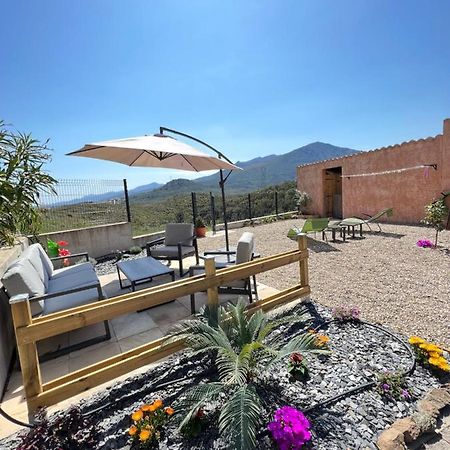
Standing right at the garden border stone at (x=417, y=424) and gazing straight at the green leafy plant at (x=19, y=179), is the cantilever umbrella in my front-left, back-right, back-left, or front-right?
front-right

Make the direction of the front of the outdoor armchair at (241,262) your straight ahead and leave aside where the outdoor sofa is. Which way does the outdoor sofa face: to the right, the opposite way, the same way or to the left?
the opposite way

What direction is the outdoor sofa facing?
to the viewer's right

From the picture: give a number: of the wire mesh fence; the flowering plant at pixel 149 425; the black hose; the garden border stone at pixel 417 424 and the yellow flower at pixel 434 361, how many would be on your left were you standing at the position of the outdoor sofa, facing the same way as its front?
1

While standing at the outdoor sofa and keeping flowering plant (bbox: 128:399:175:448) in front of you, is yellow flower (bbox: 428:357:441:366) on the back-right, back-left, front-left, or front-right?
front-left

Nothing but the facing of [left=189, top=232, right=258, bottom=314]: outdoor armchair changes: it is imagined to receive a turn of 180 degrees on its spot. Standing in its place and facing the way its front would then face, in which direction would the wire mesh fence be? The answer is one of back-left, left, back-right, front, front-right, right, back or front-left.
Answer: left

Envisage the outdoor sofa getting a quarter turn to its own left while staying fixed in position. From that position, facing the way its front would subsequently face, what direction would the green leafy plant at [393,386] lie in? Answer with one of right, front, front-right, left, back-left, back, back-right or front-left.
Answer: back-right

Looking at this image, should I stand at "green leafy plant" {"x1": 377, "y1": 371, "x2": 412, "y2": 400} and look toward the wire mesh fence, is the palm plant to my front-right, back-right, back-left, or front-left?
front-left

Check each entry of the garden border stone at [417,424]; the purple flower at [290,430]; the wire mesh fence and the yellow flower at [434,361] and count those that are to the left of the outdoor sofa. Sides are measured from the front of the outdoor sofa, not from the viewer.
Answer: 1

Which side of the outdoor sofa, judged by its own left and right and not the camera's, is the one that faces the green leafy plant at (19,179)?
left

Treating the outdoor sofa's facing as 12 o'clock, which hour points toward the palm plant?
The palm plant is roughly at 2 o'clock from the outdoor sofa.

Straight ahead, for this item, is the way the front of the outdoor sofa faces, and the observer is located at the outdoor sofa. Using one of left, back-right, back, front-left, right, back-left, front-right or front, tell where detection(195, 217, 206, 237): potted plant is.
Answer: front-left

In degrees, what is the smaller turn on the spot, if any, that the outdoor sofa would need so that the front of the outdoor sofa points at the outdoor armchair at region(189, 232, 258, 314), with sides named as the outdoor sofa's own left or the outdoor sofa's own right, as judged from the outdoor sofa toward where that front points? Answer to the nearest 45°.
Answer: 0° — it already faces it

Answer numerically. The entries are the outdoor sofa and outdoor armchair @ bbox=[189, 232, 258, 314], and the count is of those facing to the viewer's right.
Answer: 1

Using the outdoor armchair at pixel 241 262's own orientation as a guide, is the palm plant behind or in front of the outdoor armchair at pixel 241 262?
in front
